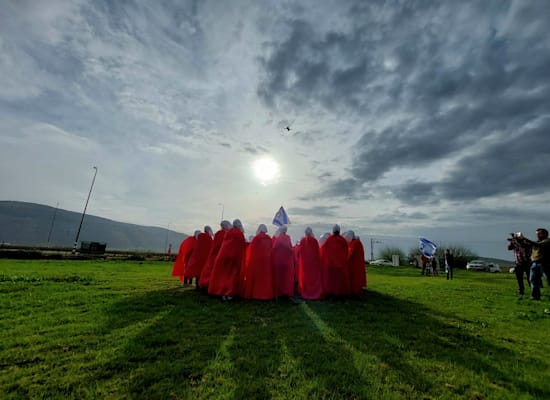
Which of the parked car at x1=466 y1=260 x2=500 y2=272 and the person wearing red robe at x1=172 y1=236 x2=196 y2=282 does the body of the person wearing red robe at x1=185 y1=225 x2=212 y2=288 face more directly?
the parked car

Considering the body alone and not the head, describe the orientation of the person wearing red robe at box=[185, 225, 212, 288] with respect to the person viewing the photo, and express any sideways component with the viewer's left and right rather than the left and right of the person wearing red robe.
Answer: facing away from the viewer and to the right of the viewer

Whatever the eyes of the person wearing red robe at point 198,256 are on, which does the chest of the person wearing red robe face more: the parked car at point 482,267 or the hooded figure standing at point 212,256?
the parked car

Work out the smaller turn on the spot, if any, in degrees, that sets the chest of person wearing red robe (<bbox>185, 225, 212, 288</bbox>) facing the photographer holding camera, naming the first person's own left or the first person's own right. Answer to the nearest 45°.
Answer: approximately 45° to the first person's own right

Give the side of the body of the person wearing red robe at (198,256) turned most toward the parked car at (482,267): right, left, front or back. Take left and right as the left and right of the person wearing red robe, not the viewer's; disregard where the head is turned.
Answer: front

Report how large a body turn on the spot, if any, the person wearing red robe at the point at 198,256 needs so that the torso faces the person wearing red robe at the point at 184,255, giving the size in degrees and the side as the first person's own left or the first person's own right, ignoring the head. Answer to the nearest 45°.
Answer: approximately 90° to the first person's own left

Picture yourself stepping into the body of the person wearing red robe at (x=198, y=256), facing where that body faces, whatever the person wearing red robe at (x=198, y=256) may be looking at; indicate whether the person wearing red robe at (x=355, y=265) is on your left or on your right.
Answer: on your right

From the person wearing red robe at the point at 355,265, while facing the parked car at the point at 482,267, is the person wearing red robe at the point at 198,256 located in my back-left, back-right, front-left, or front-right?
back-left

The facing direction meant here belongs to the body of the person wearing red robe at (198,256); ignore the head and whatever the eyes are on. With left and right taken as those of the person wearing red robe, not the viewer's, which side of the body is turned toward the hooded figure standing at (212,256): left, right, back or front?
right
